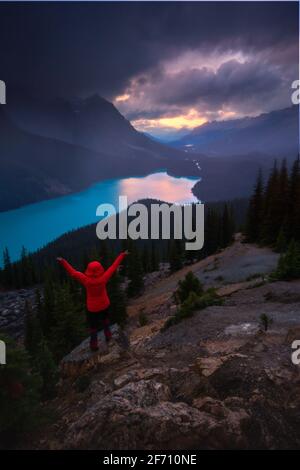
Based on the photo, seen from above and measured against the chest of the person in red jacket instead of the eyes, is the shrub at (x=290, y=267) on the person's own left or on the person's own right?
on the person's own right

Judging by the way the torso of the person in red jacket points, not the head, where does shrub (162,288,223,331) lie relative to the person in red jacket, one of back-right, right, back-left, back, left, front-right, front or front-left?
front-right

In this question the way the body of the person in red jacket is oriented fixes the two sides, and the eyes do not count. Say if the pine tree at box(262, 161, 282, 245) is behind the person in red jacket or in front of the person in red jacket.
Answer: in front

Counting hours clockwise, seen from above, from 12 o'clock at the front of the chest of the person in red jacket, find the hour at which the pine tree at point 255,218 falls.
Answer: The pine tree is roughly at 1 o'clock from the person in red jacket.

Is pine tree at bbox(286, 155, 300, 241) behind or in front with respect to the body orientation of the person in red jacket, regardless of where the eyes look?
in front

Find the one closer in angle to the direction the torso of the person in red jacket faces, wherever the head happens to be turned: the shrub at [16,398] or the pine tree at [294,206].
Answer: the pine tree

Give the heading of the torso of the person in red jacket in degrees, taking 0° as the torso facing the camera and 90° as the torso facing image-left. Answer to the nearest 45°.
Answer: approximately 180°
